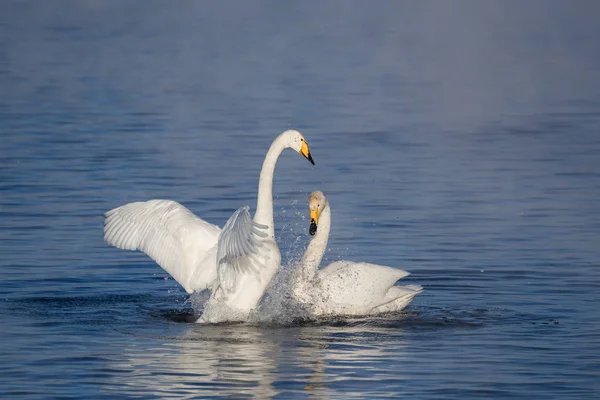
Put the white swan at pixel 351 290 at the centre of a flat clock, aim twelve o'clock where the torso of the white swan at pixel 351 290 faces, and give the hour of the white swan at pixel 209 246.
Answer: the white swan at pixel 209 246 is roughly at 12 o'clock from the white swan at pixel 351 290.

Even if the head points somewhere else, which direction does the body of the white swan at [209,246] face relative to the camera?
to the viewer's right

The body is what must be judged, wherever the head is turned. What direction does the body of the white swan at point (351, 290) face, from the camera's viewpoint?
to the viewer's left

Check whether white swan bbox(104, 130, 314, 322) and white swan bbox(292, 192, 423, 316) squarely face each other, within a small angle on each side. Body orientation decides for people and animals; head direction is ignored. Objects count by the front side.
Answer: yes

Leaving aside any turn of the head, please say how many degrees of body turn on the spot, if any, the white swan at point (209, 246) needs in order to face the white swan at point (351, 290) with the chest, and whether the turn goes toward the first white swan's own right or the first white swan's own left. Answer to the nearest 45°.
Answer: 0° — it already faces it

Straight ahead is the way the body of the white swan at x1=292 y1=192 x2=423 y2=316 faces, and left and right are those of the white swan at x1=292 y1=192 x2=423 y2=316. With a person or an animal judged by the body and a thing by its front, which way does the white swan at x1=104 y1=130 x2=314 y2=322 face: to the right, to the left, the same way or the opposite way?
the opposite way

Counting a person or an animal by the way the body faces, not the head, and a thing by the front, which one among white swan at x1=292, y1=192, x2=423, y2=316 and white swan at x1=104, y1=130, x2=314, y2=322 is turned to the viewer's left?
white swan at x1=292, y1=192, x2=423, y2=316

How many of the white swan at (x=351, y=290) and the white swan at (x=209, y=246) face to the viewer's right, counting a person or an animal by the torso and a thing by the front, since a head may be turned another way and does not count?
1
